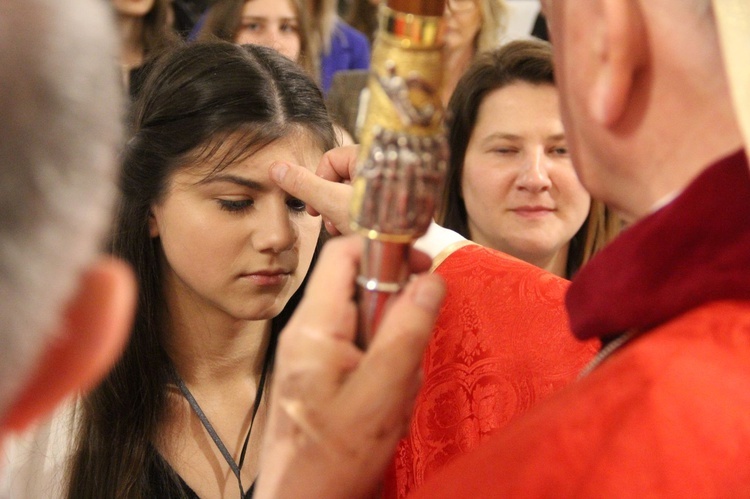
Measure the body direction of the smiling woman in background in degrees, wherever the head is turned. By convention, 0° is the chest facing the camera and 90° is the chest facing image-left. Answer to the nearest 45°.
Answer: approximately 0°

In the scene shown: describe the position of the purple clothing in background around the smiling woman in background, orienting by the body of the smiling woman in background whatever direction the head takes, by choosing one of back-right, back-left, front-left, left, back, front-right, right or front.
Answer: back-right
